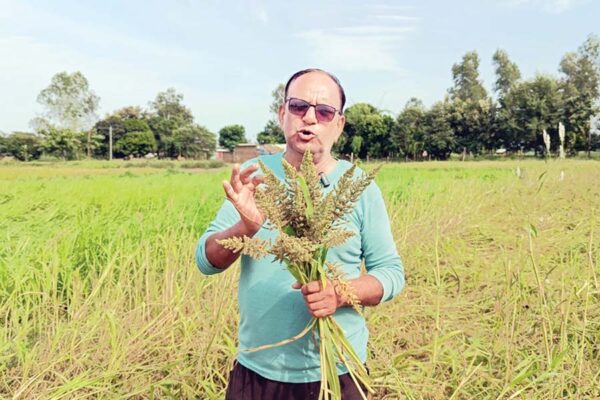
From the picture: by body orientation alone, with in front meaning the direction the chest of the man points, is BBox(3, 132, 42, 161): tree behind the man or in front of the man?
behind

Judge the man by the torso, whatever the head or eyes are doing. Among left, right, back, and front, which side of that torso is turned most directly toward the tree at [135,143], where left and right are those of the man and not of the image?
back

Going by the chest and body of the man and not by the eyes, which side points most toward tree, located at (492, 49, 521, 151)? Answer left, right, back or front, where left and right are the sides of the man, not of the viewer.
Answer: back

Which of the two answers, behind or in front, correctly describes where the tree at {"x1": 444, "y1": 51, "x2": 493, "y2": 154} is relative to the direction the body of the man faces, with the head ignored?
behind

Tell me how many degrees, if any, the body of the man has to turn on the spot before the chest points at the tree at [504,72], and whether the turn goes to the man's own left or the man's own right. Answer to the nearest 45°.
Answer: approximately 135° to the man's own left

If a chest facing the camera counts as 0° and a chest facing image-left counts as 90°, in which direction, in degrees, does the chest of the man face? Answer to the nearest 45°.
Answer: approximately 0°

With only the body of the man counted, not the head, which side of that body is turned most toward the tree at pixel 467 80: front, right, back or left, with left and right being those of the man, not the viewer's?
back
